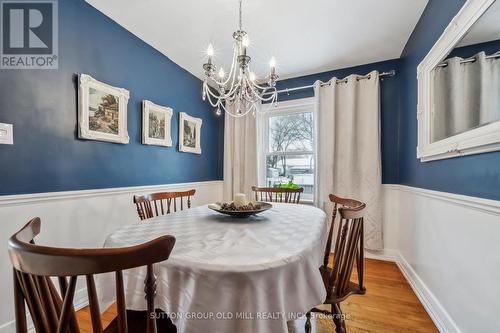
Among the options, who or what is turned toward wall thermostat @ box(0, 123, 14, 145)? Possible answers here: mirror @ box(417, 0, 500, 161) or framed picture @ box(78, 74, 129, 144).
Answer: the mirror

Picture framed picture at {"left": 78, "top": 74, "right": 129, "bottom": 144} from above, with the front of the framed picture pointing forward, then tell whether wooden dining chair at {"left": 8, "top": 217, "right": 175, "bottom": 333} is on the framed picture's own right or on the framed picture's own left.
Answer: on the framed picture's own right

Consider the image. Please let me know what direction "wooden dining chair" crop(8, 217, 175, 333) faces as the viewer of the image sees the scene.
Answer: facing away from the viewer and to the right of the viewer

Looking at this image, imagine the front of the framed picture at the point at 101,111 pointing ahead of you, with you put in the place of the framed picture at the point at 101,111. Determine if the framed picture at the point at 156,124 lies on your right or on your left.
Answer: on your left

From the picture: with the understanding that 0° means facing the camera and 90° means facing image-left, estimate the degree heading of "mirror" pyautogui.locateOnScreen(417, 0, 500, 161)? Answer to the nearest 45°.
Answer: approximately 45°

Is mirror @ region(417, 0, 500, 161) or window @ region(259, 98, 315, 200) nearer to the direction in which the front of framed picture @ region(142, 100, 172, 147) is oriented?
the mirror

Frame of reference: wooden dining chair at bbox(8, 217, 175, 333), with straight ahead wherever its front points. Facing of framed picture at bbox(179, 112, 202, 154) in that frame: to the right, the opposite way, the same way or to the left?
to the right

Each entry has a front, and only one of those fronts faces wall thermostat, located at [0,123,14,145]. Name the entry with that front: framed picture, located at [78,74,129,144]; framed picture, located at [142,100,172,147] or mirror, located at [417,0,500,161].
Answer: the mirror

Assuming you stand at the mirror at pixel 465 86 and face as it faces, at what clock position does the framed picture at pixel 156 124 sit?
The framed picture is roughly at 1 o'clock from the mirror.

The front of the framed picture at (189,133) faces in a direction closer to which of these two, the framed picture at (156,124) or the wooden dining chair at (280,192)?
the wooden dining chair

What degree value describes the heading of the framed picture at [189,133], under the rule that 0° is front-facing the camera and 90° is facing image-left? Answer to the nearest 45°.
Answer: approximately 315°

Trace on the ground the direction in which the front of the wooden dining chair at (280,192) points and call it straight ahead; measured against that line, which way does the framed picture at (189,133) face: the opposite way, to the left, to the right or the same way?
to the left

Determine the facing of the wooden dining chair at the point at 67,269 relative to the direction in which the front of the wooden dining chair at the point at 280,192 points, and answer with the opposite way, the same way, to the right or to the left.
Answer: the opposite way

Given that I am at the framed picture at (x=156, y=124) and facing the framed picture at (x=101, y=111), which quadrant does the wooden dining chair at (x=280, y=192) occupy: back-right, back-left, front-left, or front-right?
back-left

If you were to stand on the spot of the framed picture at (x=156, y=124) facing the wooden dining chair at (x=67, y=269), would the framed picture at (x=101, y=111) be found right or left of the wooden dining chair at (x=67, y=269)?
right
